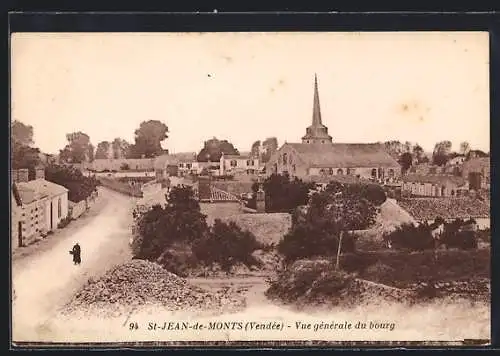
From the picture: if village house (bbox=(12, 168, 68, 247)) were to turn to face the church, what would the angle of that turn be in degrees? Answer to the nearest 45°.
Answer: approximately 45° to its left

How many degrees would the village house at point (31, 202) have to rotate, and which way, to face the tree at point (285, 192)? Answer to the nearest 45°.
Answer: approximately 45° to its left

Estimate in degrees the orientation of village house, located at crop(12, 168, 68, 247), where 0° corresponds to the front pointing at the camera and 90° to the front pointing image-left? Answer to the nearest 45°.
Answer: approximately 315°
